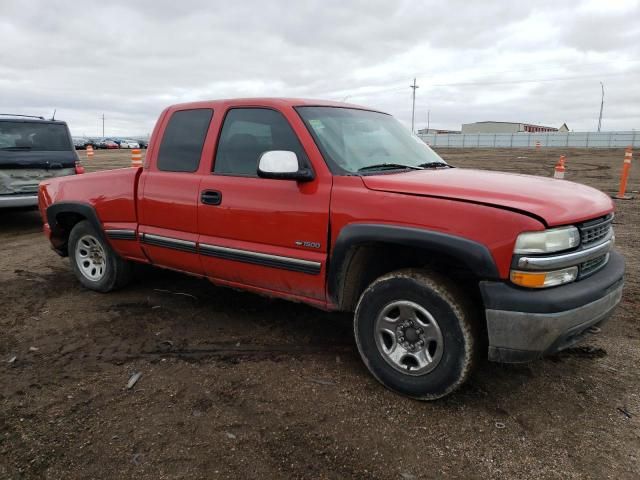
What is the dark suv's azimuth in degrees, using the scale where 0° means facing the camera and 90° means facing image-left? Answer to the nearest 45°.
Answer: approximately 180°

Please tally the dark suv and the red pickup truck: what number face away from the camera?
1

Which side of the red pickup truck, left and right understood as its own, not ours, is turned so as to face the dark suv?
back

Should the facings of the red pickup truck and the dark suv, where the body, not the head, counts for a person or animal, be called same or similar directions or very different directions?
very different directions

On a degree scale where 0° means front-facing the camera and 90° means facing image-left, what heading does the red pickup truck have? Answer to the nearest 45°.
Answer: approximately 315°

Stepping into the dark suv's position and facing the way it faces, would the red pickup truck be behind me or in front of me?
behind

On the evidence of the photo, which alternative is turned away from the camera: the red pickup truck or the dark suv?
the dark suv
